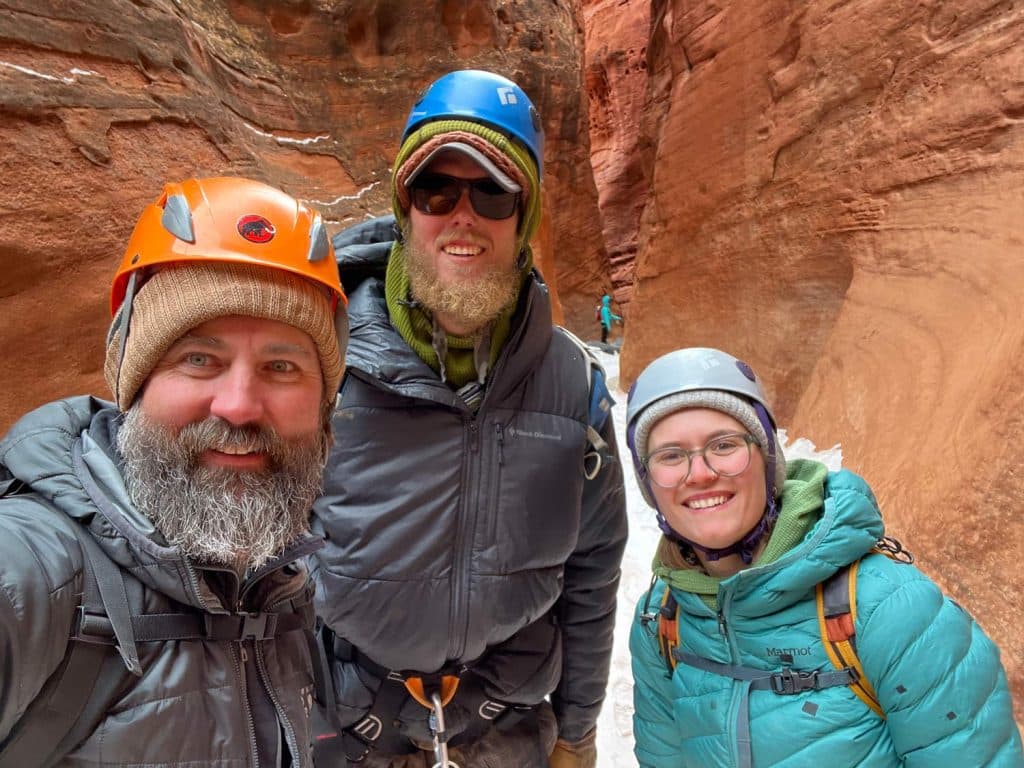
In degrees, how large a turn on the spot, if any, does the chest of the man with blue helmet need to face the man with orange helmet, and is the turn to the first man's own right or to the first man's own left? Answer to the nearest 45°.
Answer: approximately 45° to the first man's own right

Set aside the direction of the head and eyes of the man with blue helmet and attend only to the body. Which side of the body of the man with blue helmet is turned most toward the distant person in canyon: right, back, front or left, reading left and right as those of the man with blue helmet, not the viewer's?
back

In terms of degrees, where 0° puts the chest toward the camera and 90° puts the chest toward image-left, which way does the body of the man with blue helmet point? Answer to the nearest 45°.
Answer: approximately 0°

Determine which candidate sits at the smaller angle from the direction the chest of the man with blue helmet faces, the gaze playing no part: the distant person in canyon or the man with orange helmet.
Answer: the man with orange helmet

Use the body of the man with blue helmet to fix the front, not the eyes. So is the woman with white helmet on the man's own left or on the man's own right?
on the man's own left
